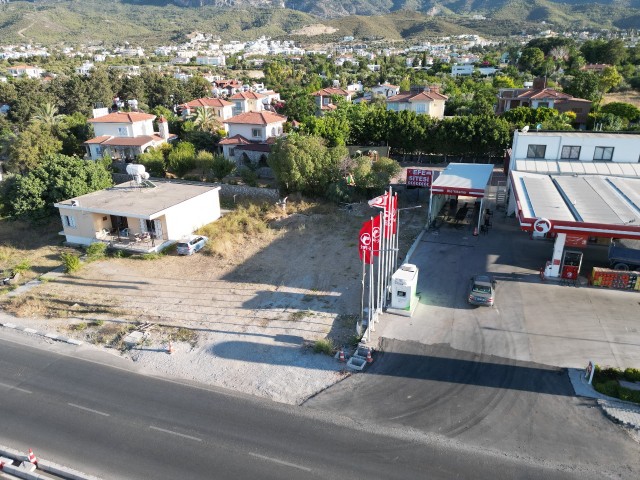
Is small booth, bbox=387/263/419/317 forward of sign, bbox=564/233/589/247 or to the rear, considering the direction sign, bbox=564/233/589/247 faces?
forward

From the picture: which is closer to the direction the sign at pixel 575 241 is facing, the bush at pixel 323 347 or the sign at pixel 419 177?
the bush

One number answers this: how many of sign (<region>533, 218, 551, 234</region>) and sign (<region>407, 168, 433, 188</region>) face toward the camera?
2

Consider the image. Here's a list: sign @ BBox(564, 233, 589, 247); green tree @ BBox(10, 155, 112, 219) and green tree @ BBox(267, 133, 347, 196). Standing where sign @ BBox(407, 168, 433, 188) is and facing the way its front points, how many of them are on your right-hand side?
2

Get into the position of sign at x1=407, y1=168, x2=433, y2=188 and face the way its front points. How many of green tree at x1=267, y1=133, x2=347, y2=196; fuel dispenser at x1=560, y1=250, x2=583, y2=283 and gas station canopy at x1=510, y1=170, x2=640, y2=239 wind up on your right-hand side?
1

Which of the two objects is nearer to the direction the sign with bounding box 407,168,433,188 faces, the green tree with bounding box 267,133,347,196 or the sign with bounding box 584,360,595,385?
the sign

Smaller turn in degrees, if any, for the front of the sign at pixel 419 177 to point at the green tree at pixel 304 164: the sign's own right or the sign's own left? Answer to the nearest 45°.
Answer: approximately 90° to the sign's own right

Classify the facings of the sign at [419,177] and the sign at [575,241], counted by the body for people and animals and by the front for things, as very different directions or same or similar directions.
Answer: same or similar directions

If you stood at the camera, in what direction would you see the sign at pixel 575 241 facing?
facing the viewer

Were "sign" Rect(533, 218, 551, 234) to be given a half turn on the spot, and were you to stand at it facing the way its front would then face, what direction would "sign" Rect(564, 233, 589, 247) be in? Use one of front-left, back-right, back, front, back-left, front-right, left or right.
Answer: front-right

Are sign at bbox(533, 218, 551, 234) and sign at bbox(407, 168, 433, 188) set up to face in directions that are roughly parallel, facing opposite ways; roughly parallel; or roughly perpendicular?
roughly parallel

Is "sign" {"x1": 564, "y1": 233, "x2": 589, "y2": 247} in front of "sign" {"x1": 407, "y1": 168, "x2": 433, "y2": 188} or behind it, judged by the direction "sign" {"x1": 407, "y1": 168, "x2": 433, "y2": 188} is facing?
in front

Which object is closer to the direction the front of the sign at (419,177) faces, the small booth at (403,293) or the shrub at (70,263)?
the small booth

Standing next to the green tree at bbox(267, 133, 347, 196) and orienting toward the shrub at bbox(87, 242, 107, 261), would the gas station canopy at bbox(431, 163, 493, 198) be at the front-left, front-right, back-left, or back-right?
back-left

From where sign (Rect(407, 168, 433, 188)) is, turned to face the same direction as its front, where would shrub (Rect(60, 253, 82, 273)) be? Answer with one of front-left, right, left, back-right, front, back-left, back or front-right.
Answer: front-right

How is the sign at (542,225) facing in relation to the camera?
toward the camera

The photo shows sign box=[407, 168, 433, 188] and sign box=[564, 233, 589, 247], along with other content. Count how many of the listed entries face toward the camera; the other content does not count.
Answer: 2

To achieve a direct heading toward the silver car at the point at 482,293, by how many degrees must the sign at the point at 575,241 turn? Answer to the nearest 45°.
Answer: approximately 45° to its right
